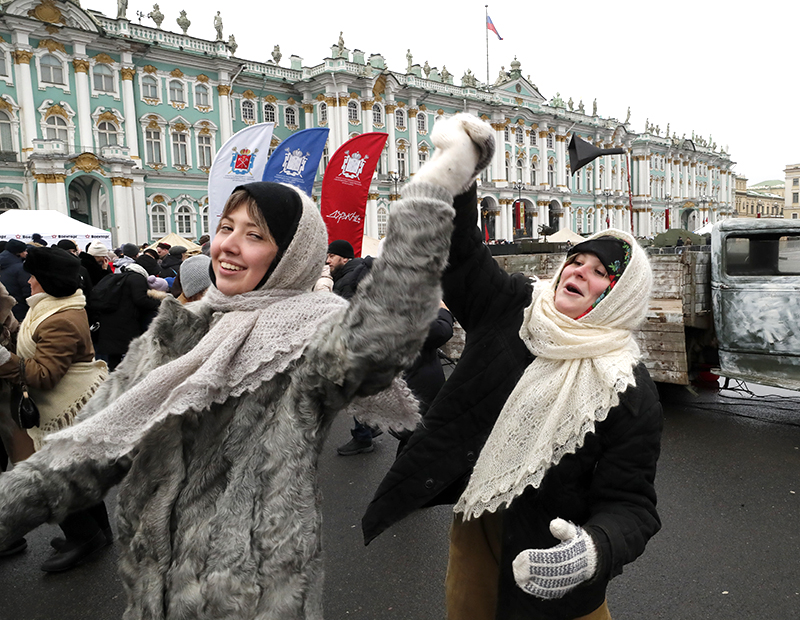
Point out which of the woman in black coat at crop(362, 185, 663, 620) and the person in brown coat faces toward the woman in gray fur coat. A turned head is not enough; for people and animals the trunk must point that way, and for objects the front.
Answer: the woman in black coat

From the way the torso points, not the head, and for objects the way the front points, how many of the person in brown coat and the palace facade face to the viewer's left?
1

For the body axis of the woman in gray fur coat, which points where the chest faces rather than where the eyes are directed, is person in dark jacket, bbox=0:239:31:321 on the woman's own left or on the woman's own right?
on the woman's own right

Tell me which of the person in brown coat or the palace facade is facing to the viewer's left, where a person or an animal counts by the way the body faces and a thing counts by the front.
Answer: the person in brown coat

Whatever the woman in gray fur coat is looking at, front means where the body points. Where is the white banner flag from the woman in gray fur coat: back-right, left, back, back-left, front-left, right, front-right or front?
back-right

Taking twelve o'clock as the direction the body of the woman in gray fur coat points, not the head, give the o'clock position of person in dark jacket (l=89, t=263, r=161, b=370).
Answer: The person in dark jacket is roughly at 4 o'clock from the woman in gray fur coat.

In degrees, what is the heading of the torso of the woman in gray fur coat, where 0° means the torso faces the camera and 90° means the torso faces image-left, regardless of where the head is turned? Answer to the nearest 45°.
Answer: approximately 45°

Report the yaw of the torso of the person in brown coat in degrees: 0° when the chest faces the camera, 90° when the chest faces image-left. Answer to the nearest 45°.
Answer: approximately 90°

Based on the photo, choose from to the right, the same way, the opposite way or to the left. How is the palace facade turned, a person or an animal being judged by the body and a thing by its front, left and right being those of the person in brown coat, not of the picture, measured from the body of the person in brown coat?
to the left
